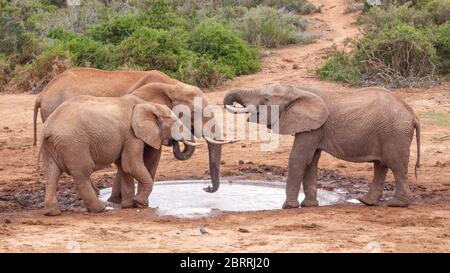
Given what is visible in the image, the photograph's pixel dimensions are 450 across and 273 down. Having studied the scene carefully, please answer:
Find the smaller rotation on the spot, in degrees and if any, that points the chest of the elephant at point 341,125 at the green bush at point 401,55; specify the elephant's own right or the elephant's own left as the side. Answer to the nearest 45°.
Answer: approximately 90° to the elephant's own right

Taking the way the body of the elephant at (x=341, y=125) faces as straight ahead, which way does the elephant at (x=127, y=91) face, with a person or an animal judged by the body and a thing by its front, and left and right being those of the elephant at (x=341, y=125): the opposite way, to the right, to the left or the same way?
the opposite way

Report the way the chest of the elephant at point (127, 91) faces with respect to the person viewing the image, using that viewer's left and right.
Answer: facing to the right of the viewer

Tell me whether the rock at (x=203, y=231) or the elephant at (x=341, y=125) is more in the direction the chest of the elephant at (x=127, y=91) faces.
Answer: the elephant

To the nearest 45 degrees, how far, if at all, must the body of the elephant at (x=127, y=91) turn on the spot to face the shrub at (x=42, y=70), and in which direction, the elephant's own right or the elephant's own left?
approximately 90° to the elephant's own left

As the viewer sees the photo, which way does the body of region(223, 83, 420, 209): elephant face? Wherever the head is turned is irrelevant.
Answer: to the viewer's left

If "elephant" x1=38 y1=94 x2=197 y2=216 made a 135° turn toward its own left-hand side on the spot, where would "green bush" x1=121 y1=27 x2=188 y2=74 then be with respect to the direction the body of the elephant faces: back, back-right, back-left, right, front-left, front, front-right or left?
front-right

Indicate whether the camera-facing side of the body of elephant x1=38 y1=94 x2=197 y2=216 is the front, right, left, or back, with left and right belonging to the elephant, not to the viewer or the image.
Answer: right

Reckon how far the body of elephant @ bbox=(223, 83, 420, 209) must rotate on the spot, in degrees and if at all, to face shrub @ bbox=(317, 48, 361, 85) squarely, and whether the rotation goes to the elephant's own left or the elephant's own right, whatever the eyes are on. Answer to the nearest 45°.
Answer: approximately 90° to the elephant's own right

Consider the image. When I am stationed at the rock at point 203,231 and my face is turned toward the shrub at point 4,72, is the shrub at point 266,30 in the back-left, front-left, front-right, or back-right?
front-right

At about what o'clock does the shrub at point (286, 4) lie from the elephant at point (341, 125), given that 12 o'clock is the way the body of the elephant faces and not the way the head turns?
The shrub is roughly at 3 o'clock from the elephant.

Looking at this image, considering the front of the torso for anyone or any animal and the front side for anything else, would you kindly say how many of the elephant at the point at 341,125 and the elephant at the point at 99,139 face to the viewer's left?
1

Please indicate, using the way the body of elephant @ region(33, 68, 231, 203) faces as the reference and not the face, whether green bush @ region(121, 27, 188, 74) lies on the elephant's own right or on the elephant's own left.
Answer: on the elephant's own left

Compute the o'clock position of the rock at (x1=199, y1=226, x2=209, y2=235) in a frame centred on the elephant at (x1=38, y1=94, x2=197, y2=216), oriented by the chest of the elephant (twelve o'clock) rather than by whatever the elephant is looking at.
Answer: The rock is roughly at 2 o'clock from the elephant.

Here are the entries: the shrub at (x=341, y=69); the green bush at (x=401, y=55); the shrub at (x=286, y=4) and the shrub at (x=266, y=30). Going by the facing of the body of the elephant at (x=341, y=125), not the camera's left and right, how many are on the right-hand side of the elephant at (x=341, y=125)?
4

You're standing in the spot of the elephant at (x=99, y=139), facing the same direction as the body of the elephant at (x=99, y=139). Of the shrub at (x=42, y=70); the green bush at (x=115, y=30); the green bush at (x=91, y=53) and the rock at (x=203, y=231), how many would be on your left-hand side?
3

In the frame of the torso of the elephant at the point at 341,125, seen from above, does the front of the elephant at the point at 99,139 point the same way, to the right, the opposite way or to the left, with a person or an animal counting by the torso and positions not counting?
the opposite way

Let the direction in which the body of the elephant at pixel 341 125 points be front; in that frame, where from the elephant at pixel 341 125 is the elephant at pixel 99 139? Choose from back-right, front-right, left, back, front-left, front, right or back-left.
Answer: front

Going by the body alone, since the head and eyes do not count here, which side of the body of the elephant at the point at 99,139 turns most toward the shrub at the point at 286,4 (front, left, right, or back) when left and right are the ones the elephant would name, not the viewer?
left
